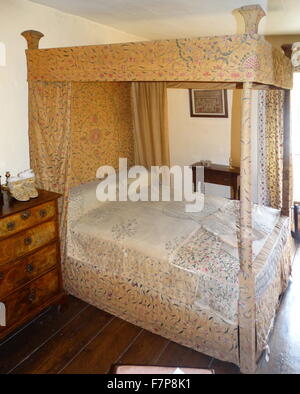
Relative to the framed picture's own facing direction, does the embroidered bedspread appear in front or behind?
in front

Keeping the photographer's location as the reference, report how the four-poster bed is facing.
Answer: facing the viewer and to the right of the viewer

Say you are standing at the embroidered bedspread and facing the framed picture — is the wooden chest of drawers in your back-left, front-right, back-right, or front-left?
back-left

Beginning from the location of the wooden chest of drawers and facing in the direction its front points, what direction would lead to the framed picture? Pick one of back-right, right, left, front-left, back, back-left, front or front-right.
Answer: left

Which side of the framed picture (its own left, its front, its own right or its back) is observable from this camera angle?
front

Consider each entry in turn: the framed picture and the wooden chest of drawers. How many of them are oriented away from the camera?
0
